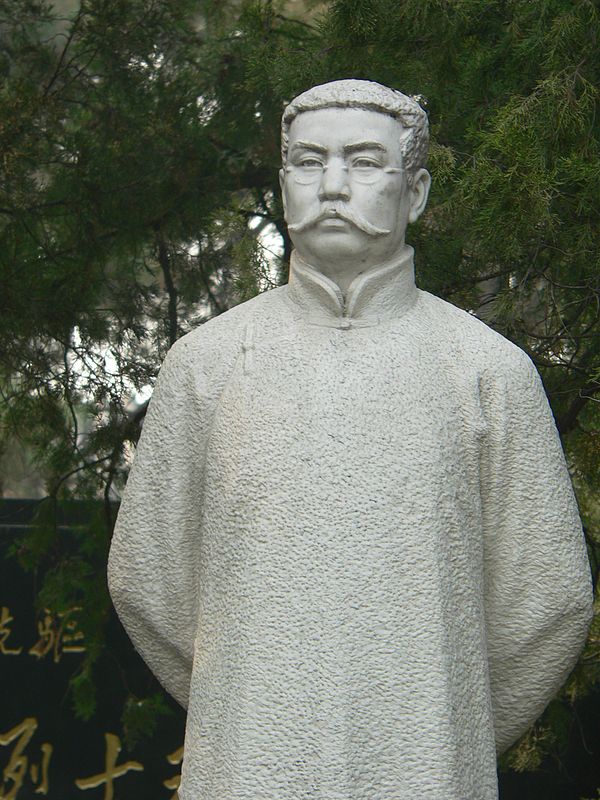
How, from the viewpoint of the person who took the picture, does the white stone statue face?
facing the viewer
